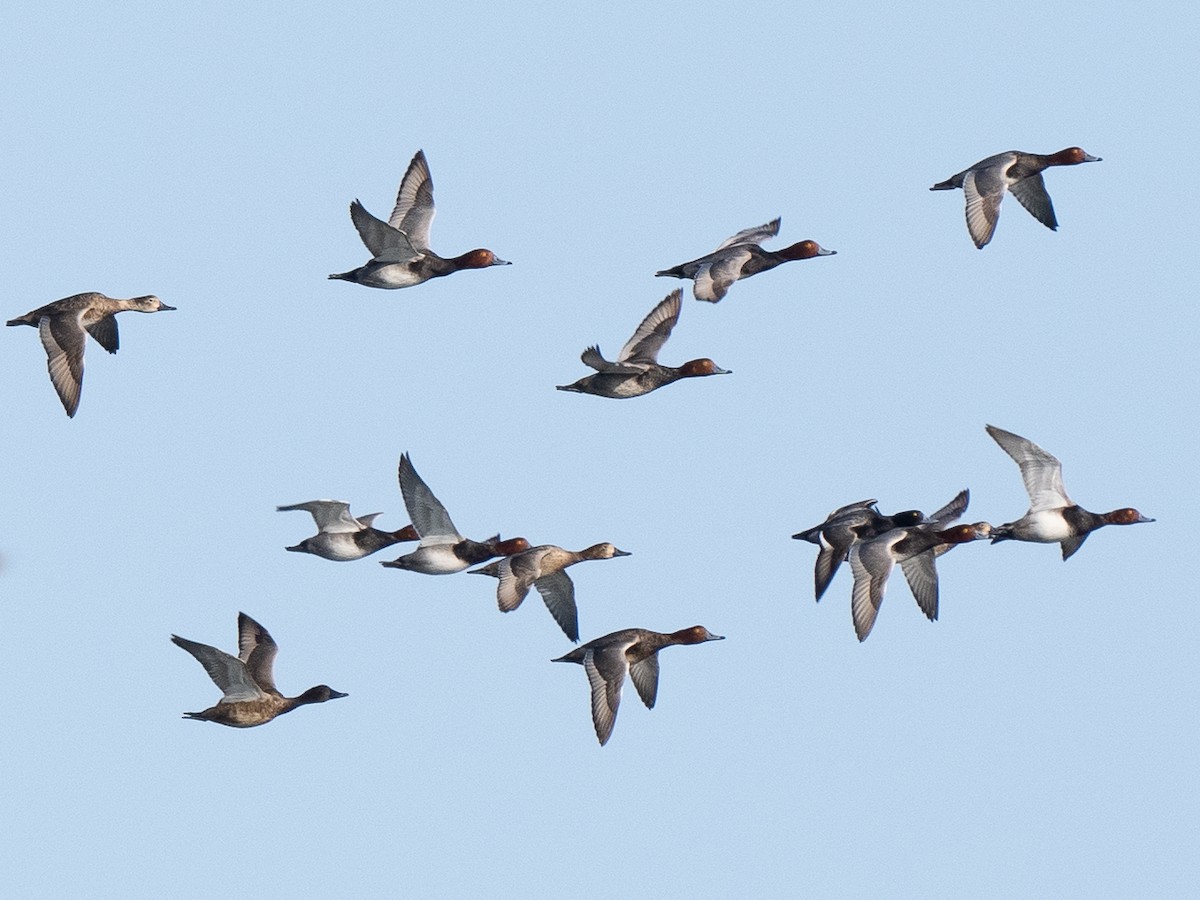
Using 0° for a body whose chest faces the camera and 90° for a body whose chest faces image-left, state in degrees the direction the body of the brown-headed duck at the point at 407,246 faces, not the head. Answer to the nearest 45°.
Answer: approximately 270°

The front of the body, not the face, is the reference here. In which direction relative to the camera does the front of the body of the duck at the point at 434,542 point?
to the viewer's right

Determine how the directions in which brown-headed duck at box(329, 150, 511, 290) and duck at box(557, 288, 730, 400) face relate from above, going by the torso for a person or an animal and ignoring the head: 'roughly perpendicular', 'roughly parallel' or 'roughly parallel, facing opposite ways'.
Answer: roughly parallel

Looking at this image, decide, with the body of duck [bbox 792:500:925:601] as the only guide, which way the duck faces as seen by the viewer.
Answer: to the viewer's right

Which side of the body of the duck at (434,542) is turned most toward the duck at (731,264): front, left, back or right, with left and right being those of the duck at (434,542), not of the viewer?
front

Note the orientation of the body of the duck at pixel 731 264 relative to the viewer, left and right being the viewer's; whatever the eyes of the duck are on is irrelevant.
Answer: facing to the right of the viewer

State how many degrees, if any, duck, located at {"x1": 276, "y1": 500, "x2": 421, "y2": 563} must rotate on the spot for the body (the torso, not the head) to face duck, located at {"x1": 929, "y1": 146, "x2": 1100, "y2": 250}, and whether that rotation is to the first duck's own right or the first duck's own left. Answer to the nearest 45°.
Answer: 0° — it already faces it

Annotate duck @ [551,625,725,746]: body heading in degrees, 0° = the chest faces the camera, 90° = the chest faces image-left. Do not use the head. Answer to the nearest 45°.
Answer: approximately 270°

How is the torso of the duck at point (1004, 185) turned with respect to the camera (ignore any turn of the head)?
to the viewer's right

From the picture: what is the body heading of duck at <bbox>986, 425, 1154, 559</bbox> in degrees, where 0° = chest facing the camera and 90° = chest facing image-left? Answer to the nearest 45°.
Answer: approximately 270°

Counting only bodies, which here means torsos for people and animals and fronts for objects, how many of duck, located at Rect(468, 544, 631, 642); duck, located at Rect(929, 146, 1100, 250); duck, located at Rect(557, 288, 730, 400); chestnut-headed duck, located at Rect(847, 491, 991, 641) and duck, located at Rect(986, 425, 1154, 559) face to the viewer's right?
5

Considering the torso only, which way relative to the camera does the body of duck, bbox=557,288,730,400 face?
to the viewer's right

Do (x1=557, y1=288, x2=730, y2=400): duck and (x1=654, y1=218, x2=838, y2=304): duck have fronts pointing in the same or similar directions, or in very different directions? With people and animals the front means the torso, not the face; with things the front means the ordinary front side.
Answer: same or similar directions

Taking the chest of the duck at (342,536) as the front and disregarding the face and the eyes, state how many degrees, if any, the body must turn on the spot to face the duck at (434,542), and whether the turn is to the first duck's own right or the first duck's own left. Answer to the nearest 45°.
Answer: approximately 45° to the first duck's own right

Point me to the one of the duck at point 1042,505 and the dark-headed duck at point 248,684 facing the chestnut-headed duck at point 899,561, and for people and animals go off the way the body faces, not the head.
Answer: the dark-headed duck at point 248,684
